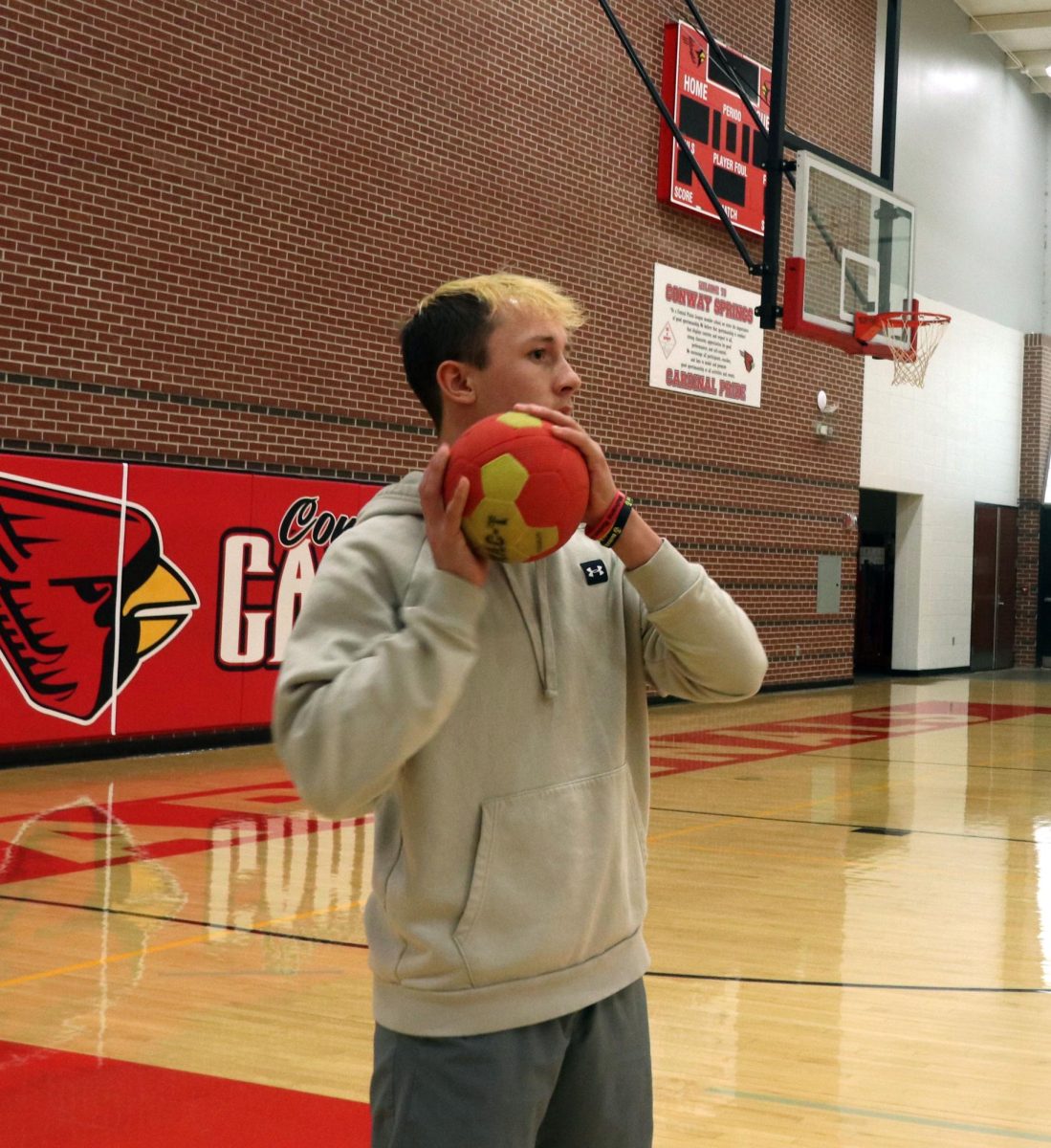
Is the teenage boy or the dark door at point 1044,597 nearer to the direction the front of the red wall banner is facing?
the teenage boy

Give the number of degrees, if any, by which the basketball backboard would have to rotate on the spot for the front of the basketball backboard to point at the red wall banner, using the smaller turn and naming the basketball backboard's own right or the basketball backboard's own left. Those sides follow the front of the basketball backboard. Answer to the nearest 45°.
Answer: approximately 90° to the basketball backboard's own right

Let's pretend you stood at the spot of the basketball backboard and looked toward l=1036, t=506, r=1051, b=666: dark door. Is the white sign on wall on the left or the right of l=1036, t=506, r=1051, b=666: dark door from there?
left

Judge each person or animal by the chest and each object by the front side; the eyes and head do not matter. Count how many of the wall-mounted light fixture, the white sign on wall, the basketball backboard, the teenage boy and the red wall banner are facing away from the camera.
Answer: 0

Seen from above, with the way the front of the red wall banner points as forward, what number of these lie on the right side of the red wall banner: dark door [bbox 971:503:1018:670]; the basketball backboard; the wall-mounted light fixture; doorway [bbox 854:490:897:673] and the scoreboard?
0

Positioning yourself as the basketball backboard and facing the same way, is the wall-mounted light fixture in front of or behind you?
behind

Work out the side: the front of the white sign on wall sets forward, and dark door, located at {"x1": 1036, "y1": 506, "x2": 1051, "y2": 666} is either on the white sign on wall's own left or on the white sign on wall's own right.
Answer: on the white sign on wall's own left

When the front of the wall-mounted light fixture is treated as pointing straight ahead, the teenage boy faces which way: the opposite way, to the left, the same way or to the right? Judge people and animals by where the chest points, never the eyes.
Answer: the same way

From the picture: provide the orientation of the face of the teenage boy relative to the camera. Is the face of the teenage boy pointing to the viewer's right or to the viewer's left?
to the viewer's right

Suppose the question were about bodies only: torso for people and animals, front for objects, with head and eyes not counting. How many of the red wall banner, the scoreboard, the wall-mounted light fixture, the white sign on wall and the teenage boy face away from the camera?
0

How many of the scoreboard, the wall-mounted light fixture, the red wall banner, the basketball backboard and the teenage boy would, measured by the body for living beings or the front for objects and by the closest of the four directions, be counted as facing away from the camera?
0

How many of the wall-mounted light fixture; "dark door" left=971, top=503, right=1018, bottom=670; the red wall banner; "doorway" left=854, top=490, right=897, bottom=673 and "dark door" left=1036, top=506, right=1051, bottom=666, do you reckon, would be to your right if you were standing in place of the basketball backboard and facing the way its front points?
1

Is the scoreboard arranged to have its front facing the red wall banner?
no

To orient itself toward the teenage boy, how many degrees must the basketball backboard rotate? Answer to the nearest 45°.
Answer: approximately 45° to its right

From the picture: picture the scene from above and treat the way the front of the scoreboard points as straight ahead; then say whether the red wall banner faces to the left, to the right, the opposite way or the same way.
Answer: the same way

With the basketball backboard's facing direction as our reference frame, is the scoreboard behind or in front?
behind

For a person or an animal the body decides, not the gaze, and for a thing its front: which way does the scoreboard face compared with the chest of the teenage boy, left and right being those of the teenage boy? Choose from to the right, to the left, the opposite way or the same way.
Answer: the same way

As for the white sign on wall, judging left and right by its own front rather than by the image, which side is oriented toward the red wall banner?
right

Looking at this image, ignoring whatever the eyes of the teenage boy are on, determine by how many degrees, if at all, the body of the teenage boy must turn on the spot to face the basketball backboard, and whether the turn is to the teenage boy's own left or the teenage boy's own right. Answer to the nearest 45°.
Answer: approximately 135° to the teenage boy's own left

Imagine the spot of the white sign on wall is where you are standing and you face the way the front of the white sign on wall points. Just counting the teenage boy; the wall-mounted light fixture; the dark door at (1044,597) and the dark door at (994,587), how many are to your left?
3

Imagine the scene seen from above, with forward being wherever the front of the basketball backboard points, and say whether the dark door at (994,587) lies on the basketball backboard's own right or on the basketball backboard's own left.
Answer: on the basketball backboard's own left

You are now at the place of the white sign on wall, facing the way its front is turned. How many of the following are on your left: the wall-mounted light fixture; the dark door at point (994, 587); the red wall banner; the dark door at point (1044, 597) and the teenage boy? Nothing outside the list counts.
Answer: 3

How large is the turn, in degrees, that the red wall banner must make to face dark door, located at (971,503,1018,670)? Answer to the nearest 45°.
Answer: approximately 90° to its left
